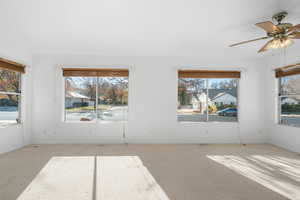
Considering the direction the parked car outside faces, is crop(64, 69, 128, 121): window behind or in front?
in front

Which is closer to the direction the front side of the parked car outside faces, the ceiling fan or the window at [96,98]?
the window

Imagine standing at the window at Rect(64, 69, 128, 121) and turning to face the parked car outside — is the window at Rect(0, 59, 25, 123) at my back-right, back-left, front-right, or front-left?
back-left

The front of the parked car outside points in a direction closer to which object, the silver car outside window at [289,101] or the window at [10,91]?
the window

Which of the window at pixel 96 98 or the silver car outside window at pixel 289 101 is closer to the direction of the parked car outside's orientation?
the window

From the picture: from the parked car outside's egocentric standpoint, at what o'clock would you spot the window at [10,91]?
The window is roughly at 11 o'clock from the parked car outside.

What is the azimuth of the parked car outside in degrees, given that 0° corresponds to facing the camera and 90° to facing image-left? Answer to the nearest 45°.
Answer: approximately 90°

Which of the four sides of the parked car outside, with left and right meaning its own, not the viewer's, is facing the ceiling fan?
left
